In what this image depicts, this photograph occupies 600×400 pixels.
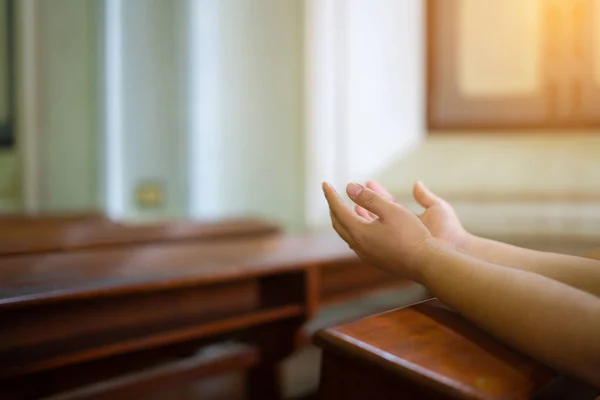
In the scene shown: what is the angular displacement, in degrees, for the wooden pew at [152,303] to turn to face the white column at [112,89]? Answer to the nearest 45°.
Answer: approximately 45° to its right

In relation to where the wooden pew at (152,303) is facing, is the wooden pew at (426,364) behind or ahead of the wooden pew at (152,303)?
behind

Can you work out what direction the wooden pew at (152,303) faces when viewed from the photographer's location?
facing away from the viewer and to the left of the viewer

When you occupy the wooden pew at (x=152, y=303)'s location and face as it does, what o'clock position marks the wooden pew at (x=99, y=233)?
the wooden pew at (x=99, y=233) is roughly at 1 o'clock from the wooden pew at (x=152, y=303).

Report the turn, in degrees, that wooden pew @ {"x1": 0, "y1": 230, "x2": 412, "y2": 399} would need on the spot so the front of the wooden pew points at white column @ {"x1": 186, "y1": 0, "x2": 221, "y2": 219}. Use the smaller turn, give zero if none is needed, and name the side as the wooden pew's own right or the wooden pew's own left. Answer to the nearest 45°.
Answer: approximately 45° to the wooden pew's own right

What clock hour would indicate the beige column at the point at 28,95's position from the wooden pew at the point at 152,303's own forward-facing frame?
The beige column is roughly at 1 o'clock from the wooden pew.

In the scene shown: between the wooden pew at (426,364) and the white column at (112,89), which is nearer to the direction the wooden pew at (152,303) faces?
the white column
